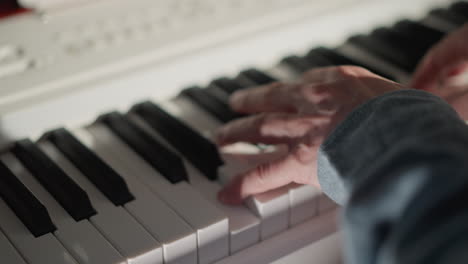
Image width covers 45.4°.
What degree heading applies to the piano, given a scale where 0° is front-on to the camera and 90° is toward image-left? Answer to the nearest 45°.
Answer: approximately 315°
